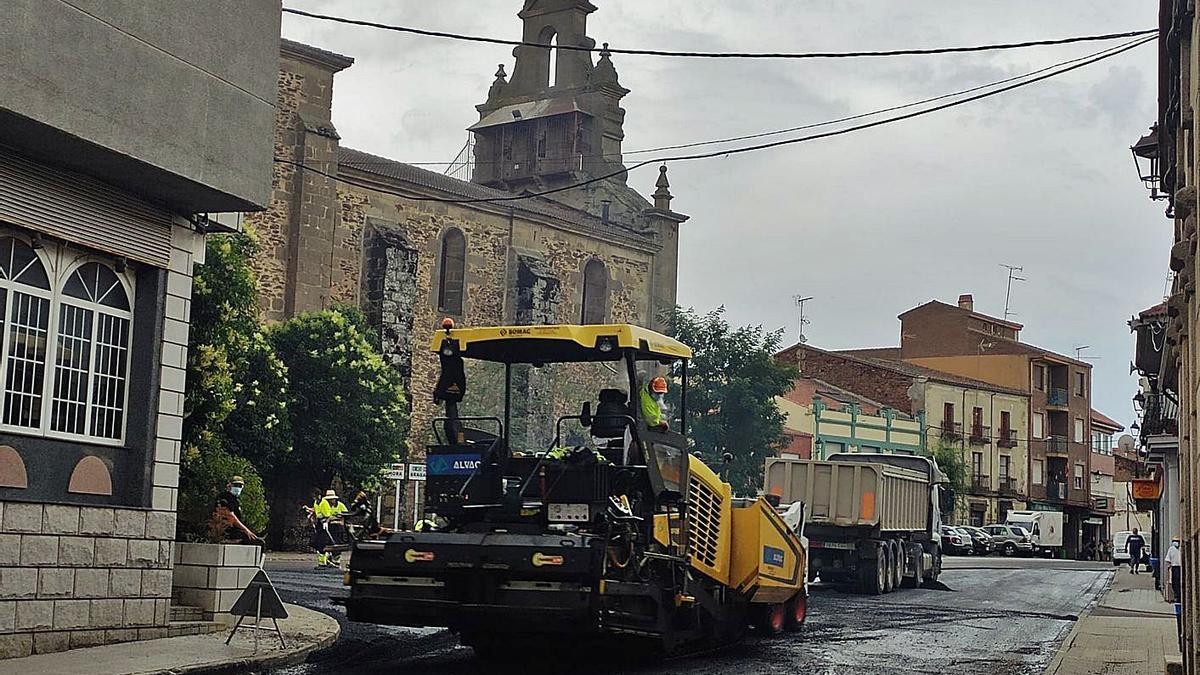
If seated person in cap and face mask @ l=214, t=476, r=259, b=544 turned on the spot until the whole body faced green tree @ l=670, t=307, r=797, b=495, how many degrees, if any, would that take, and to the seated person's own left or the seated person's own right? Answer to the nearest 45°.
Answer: approximately 90° to the seated person's own left

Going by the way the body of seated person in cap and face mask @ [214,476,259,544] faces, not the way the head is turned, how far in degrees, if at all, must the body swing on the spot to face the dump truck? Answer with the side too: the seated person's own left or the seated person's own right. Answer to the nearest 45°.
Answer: approximately 90° to the seated person's own left

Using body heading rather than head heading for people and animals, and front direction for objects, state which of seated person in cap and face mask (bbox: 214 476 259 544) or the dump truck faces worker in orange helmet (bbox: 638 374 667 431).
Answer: the seated person in cap and face mask

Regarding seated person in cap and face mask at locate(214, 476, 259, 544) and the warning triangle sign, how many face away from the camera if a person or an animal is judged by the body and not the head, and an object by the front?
1

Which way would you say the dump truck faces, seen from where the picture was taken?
facing away from the viewer and to the right of the viewer

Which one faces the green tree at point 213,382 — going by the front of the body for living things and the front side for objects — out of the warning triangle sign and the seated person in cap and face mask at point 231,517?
the warning triangle sign

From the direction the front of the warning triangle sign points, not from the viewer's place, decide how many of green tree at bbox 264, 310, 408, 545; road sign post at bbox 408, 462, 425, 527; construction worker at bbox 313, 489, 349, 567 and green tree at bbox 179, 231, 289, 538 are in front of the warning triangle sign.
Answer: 4

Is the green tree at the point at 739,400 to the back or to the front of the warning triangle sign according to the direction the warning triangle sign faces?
to the front

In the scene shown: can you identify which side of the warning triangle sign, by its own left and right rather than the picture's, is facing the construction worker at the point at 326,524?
front

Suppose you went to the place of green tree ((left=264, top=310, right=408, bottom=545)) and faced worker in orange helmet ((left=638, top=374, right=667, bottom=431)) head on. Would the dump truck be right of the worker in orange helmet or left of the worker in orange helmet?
left

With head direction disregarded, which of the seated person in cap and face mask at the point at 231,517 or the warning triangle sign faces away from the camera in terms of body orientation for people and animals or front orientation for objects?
the warning triangle sign

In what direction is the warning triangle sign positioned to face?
away from the camera

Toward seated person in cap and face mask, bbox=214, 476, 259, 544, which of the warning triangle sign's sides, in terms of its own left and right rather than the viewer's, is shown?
front

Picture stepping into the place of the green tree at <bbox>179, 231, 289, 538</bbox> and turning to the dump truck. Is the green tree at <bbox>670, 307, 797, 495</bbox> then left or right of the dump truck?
left

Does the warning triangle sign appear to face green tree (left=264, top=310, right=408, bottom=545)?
yes

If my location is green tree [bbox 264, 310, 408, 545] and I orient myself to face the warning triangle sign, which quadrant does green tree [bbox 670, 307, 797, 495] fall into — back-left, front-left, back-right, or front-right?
back-left

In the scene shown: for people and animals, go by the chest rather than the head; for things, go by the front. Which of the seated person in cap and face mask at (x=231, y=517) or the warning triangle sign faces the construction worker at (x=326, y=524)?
the warning triangle sign

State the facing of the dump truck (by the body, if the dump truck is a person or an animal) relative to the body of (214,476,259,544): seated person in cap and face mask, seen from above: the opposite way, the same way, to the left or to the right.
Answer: to the left

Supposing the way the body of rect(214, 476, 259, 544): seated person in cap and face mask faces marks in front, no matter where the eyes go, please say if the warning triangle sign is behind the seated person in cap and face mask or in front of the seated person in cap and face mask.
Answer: in front
